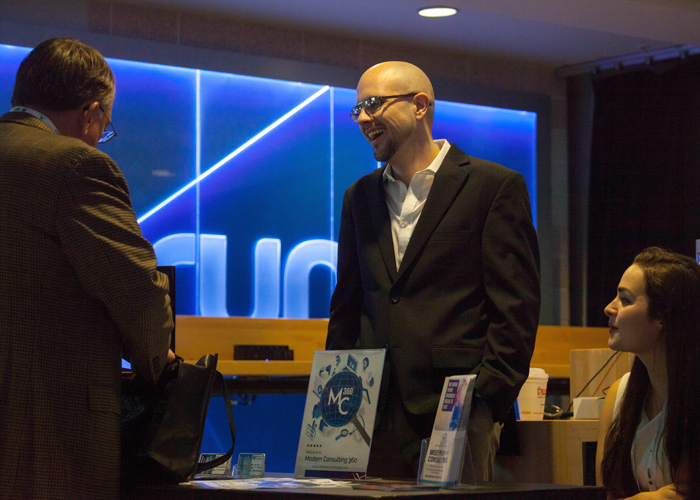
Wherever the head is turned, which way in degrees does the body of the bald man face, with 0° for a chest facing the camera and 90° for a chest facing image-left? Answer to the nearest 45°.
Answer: approximately 45°

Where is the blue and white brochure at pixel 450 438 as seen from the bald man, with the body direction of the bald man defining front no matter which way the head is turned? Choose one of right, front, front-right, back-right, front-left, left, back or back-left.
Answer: front-left

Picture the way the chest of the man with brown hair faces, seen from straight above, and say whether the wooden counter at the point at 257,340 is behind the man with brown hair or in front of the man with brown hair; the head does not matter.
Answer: in front

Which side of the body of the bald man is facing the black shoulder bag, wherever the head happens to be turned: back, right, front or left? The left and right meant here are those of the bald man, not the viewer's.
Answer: front

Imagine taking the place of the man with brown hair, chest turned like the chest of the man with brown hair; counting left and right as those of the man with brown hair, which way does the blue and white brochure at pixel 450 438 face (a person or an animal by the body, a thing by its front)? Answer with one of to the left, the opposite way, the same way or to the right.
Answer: the opposite way

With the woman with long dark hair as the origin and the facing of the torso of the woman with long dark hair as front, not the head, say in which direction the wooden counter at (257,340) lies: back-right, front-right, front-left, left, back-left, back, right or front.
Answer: right

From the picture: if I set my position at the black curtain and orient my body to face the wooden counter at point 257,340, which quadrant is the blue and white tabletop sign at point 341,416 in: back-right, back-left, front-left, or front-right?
front-left

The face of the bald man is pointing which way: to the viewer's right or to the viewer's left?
to the viewer's left

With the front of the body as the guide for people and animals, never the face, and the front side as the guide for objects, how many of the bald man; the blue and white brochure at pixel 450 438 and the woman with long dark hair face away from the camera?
0

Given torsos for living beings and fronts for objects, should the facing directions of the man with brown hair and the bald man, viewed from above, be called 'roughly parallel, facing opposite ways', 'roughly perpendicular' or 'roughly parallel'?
roughly parallel, facing opposite ways

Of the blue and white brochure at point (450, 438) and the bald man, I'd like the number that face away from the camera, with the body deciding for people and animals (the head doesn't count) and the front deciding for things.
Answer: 0

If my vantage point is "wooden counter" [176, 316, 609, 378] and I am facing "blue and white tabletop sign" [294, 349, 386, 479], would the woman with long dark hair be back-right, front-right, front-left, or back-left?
front-left

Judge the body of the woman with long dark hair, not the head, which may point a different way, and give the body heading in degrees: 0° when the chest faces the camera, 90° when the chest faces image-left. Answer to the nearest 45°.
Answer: approximately 45°

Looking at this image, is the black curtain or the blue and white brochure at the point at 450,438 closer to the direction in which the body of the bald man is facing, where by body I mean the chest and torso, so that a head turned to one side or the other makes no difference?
the blue and white brochure

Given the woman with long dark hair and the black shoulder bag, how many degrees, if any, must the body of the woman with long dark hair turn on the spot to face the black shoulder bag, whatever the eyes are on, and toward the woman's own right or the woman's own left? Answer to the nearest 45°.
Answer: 0° — they already face it

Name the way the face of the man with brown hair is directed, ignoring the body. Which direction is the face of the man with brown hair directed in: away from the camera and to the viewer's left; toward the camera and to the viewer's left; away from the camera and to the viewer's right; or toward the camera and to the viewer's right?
away from the camera and to the viewer's right
